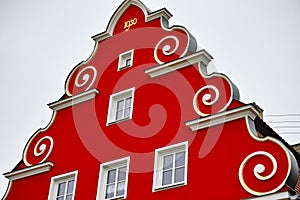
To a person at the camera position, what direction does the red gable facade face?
facing the viewer and to the left of the viewer
